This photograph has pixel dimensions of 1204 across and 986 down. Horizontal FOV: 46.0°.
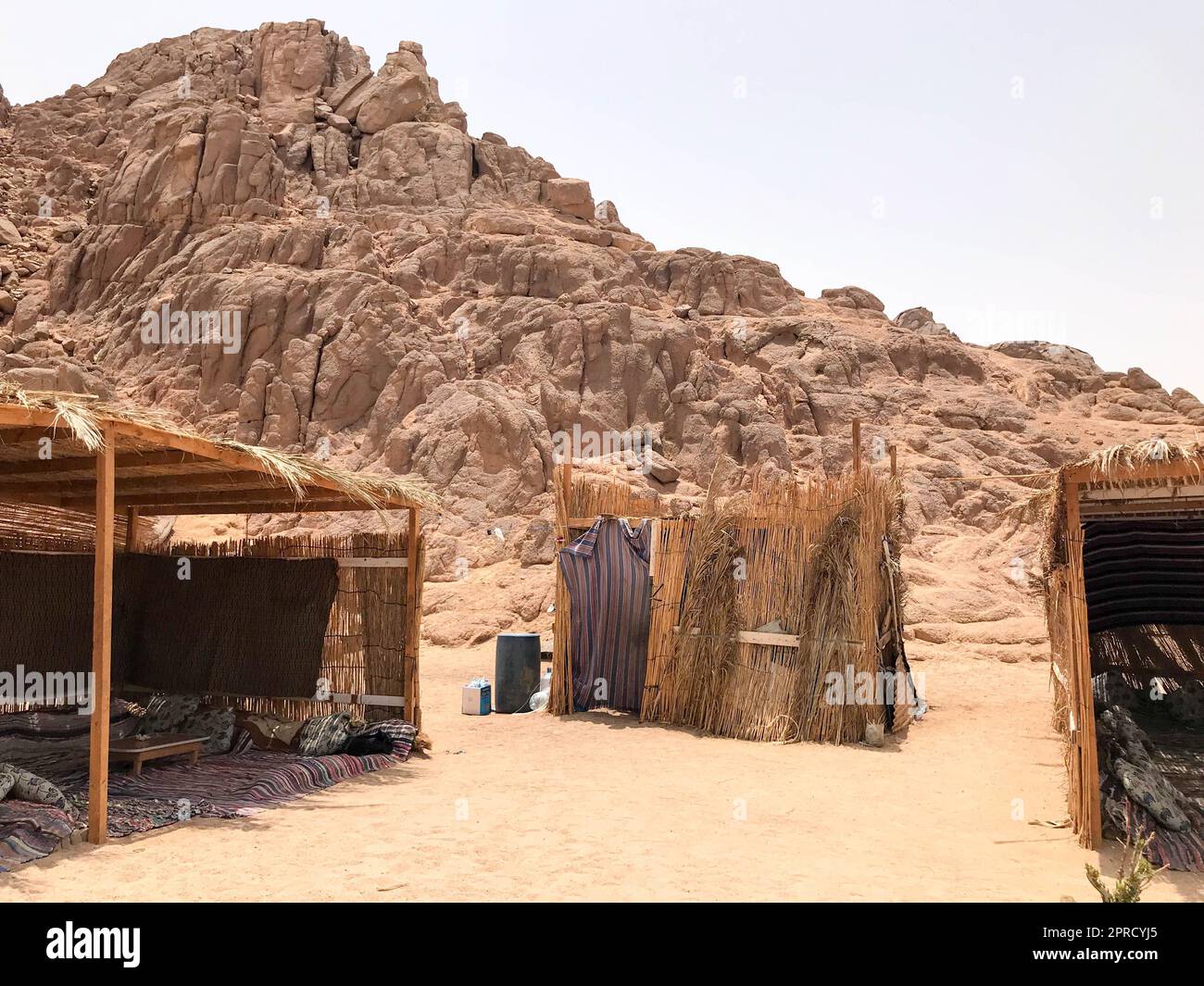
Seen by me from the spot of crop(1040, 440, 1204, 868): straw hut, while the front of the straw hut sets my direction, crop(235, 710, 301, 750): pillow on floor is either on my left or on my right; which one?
on my right

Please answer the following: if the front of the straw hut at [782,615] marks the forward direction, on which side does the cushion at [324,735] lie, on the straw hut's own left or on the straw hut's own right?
on the straw hut's own right

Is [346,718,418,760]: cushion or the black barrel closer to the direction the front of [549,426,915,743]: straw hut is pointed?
the cushion

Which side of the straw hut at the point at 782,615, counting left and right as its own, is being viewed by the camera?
front

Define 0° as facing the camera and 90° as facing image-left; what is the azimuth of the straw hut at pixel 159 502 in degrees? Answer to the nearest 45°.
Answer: approximately 315°

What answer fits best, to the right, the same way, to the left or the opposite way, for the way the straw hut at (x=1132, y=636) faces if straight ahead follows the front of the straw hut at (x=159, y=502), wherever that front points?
to the right

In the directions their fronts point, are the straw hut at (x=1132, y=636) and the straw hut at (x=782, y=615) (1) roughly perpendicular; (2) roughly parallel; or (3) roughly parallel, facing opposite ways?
roughly parallel

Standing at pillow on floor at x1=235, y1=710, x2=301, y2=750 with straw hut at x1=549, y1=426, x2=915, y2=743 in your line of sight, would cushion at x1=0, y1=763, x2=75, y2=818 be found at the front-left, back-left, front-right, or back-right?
back-right

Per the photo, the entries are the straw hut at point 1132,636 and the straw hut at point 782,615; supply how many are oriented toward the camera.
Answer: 2

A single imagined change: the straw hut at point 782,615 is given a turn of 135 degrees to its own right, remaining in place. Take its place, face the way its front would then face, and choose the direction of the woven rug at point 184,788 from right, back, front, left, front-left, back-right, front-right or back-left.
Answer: left

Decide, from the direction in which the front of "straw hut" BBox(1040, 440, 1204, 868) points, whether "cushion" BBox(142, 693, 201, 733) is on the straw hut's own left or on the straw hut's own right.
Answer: on the straw hut's own right

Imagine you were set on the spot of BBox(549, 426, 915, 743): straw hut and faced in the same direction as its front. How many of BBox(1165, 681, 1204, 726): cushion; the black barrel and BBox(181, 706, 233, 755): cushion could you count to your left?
1

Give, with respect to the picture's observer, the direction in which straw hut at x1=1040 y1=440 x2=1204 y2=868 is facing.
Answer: facing the viewer

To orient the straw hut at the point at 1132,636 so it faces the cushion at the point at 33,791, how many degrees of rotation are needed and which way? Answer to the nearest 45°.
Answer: approximately 45° to its right
